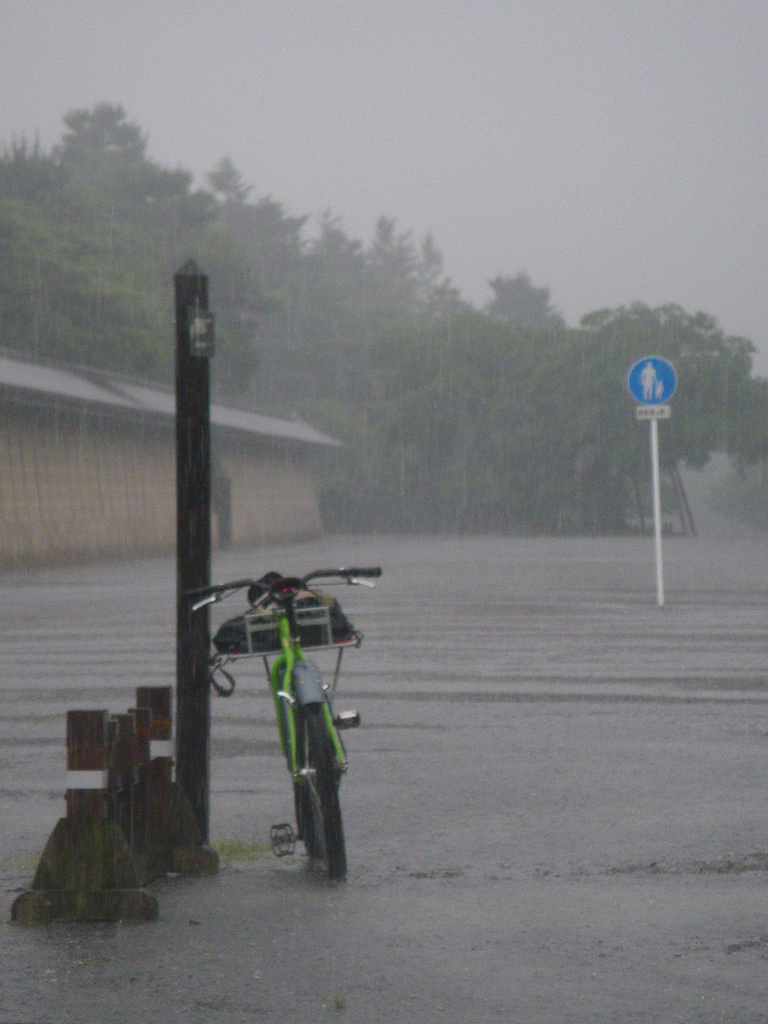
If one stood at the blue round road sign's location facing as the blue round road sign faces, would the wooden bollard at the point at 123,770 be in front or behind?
in front

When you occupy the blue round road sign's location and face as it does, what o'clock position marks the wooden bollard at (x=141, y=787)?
The wooden bollard is roughly at 12 o'clock from the blue round road sign.

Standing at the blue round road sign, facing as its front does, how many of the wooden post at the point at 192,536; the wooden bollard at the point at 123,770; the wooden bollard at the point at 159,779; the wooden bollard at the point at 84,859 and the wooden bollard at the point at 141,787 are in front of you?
5

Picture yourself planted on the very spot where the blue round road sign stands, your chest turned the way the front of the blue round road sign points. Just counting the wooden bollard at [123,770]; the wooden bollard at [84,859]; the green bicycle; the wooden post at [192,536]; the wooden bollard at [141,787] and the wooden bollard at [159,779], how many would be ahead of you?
6

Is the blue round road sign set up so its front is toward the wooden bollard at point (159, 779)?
yes

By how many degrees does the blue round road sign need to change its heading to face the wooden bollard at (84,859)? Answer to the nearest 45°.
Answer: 0° — it already faces it

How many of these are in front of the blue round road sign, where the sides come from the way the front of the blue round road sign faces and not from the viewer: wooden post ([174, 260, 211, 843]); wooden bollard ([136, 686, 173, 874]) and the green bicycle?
3

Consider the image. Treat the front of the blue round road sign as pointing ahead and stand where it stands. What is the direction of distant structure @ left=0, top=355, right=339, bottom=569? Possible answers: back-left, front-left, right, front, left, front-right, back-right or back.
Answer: back-right

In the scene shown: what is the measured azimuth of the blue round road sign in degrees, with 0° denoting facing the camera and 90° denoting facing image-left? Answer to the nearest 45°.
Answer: approximately 0°

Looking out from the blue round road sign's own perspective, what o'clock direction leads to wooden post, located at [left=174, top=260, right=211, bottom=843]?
The wooden post is roughly at 12 o'clock from the blue round road sign.

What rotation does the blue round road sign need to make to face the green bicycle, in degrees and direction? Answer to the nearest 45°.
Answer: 0° — it already faces it
